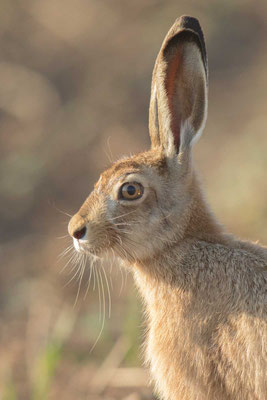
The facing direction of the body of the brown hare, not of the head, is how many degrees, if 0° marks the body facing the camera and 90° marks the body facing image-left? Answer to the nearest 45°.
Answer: approximately 90°
